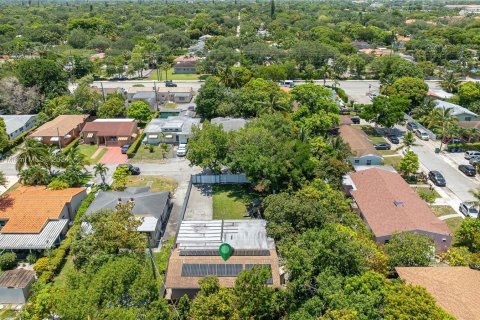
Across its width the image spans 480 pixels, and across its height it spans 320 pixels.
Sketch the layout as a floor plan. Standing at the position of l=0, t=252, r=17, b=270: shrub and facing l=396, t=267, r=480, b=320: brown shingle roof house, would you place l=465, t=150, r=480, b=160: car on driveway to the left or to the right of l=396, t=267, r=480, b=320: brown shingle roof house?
left

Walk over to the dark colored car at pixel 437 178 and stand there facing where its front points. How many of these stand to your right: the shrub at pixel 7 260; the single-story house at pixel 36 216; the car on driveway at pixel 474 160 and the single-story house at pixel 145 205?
3

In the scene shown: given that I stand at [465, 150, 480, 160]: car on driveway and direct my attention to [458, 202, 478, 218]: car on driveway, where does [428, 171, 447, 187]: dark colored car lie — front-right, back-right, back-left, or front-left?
front-right

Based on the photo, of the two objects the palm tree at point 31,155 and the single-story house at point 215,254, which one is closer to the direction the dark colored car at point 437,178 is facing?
the single-story house

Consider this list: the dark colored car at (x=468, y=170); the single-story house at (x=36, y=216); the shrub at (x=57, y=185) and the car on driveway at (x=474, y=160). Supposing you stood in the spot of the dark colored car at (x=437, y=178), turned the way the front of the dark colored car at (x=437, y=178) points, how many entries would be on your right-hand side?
2

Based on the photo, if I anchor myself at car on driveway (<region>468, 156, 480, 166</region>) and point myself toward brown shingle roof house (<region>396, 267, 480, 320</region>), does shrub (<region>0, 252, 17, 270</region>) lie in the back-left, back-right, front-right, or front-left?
front-right

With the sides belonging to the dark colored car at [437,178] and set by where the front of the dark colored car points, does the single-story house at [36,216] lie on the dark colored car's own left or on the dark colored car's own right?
on the dark colored car's own right

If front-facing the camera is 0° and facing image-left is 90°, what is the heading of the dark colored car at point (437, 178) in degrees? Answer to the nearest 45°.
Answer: approximately 315°

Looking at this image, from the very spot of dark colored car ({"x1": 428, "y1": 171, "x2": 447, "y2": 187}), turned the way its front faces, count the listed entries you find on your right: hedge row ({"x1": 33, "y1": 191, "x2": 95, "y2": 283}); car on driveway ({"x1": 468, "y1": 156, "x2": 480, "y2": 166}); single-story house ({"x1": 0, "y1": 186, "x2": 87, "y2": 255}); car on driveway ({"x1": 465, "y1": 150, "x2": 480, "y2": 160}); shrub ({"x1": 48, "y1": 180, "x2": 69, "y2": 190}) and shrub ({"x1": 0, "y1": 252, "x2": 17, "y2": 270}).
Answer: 4

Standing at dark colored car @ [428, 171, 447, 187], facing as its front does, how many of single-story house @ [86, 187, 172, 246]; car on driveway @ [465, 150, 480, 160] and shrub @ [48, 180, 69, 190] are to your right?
2

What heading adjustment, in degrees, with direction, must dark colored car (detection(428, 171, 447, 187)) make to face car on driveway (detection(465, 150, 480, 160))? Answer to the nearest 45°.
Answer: approximately 135° to its left

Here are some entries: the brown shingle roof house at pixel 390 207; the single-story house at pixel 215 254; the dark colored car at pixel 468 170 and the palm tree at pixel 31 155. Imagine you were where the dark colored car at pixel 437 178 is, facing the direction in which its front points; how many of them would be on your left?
1

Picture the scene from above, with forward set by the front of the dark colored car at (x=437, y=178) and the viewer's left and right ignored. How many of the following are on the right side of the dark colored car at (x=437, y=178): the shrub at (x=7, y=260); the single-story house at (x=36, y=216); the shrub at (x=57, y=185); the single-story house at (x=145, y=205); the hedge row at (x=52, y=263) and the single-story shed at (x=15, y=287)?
6

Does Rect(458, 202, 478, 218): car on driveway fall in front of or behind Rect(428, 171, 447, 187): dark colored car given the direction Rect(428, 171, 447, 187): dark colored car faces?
in front

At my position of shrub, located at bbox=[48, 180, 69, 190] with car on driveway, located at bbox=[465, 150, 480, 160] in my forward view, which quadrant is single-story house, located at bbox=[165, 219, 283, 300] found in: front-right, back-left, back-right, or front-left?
front-right

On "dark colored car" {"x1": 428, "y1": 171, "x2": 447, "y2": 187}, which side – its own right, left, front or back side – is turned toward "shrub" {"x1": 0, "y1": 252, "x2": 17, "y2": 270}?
right

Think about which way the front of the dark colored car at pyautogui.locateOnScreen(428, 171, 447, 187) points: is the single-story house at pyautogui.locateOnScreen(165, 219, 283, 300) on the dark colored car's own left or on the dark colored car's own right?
on the dark colored car's own right

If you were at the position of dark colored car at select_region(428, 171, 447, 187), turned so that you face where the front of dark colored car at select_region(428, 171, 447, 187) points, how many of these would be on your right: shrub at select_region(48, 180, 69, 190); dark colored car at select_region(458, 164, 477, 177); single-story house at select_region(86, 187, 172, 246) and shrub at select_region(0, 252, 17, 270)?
3

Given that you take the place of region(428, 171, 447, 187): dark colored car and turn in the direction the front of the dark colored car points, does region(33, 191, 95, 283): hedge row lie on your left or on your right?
on your right
